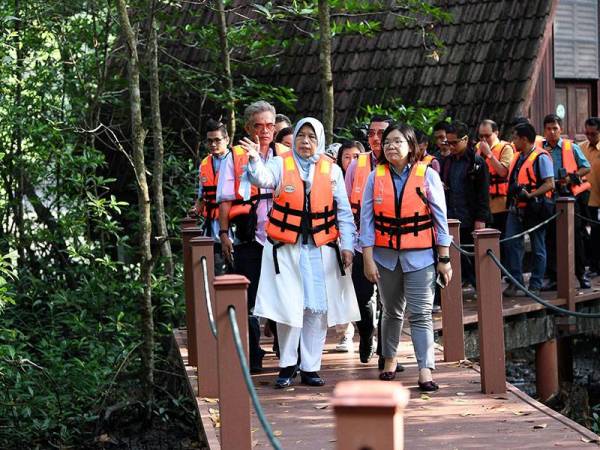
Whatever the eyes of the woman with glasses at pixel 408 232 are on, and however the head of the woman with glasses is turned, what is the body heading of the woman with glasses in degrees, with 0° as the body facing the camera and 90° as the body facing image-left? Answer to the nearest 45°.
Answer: approximately 0°

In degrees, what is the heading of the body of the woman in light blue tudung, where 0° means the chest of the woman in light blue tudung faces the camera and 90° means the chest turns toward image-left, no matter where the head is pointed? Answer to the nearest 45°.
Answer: approximately 0°

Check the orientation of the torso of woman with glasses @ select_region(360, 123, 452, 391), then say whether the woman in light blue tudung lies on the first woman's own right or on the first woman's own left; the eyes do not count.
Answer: on the first woman's own right

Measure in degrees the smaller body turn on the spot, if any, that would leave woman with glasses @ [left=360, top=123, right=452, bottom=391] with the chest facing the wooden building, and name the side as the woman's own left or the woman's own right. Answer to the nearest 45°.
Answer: approximately 180°

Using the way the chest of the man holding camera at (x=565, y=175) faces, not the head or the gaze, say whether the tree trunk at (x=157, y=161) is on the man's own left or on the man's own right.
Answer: on the man's own right

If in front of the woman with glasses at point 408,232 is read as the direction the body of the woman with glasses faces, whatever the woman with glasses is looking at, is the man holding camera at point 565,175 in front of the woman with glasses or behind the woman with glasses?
behind

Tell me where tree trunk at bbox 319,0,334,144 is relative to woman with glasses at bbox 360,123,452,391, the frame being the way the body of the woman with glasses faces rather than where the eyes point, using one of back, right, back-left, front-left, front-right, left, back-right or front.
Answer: back

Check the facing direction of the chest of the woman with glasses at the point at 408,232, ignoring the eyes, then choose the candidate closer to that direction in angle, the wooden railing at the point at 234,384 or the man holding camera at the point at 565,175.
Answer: the wooden railing

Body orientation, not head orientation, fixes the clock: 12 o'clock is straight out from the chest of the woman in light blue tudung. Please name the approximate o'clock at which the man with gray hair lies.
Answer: The man with gray hair is roughly at 5 o'clock from the woman in light blue tudung.
